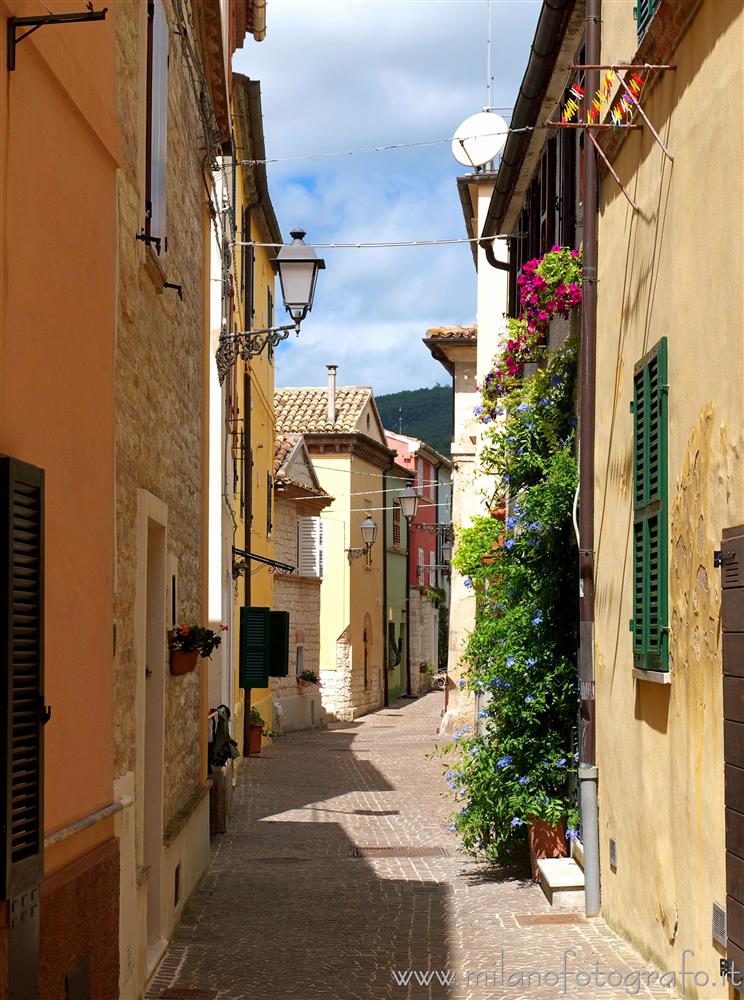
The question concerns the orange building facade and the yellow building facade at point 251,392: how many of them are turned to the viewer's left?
0

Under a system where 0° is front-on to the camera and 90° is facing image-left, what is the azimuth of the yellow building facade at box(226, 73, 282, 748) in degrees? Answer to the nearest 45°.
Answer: approximately 270°

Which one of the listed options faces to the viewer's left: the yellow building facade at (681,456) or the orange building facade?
the yellow building facade

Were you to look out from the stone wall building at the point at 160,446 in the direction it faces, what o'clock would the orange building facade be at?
The orange building facade is roughly at 3 o'clock from the stone wall building.

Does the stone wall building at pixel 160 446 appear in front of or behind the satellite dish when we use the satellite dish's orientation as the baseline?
in front

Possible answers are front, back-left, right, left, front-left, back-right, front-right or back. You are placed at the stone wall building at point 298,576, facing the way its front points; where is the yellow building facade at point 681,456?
front-right

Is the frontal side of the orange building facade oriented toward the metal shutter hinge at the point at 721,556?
yes

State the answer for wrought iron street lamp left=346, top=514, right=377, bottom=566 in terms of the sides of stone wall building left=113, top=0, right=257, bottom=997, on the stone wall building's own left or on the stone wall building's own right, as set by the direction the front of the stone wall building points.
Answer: on the stone wall building's own left

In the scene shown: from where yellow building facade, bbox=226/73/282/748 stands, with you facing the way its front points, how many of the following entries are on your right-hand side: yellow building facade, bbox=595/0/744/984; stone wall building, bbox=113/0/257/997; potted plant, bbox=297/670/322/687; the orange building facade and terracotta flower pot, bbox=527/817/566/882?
4

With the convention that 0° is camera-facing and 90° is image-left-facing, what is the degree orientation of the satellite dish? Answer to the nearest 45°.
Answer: approximately 45°

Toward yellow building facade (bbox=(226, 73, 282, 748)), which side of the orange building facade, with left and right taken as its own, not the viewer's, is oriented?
left

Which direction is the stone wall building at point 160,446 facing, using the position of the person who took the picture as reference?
facing to the right of the viewer

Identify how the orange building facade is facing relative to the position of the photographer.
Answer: facing to the right of the viewer

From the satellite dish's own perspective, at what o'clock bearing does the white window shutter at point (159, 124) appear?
The white window shutter is roughly at 11 o'clock from the satellite dish.

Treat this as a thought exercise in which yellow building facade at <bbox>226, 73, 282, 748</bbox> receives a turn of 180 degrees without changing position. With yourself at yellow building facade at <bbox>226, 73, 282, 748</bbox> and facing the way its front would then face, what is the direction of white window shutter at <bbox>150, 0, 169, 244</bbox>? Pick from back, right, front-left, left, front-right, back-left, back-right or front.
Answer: left
